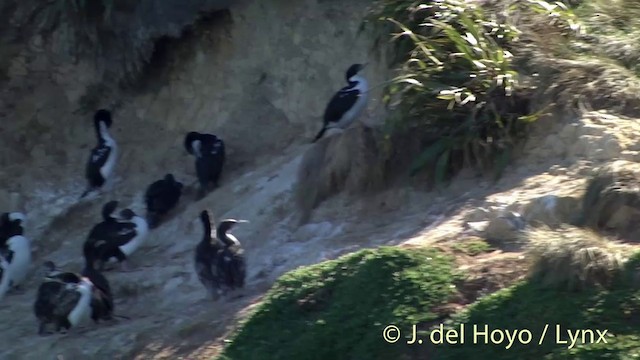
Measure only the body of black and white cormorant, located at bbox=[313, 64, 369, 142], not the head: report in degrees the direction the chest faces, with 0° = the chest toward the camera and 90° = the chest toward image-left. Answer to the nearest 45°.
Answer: approximately 270°

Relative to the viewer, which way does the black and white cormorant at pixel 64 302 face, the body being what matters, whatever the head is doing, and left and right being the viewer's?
facing to the right of the viewer

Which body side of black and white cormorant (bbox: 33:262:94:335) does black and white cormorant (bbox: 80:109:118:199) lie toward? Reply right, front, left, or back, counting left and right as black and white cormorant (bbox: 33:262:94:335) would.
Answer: left

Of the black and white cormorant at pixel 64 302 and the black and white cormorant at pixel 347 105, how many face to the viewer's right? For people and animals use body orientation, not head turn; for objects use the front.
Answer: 2

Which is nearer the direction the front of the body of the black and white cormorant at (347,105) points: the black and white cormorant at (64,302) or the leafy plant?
the leafy plant
